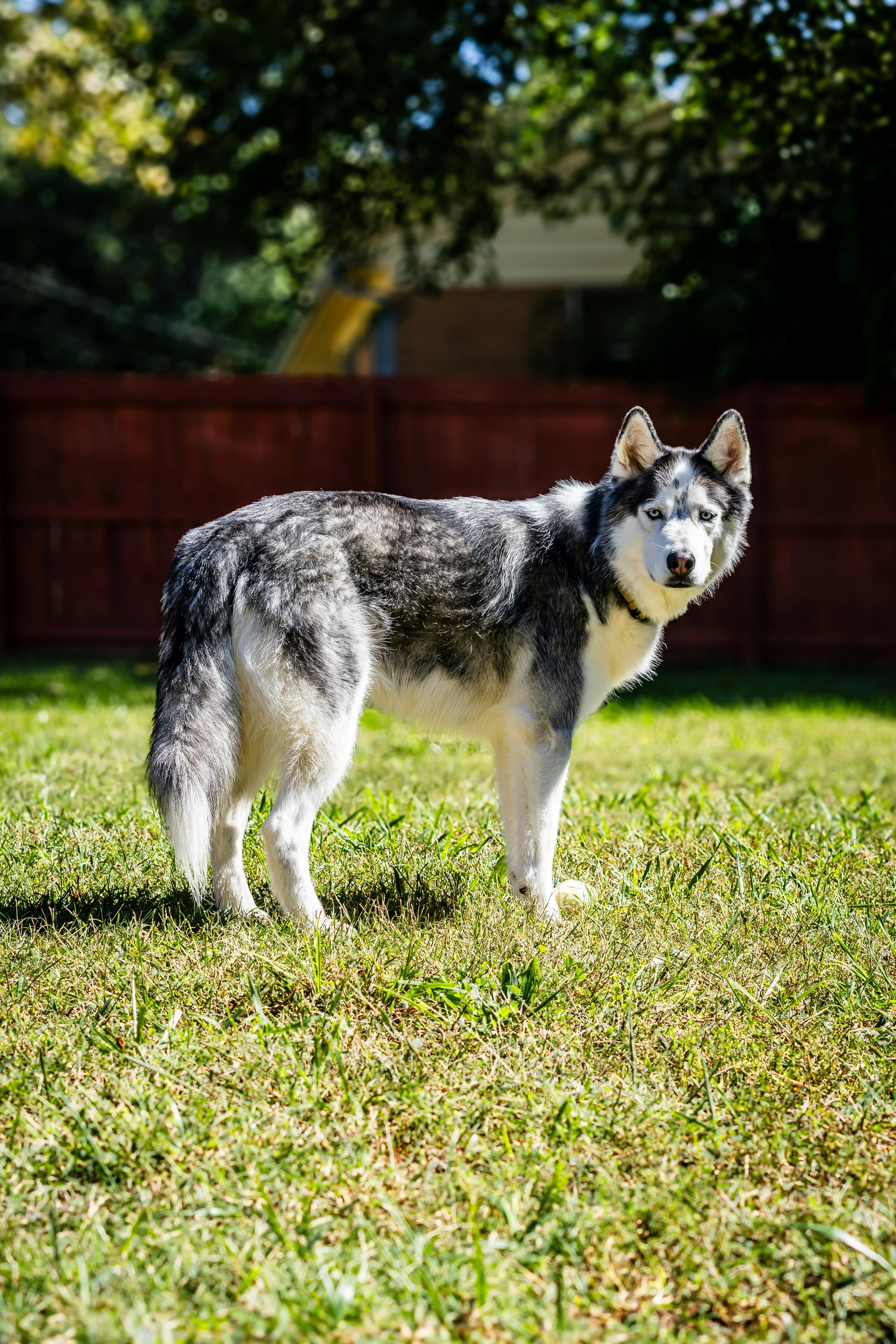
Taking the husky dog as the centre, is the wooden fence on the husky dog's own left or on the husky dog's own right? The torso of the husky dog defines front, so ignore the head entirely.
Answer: on the husky dog's own left

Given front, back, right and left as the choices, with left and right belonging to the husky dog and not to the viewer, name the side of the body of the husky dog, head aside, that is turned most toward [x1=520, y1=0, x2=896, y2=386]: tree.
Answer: left

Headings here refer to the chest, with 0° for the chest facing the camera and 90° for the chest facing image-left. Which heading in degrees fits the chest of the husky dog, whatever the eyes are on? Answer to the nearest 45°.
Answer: approximately 270°
